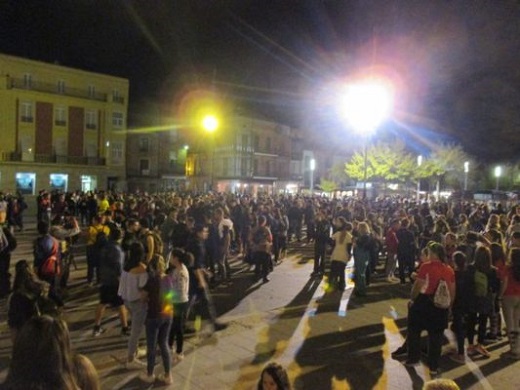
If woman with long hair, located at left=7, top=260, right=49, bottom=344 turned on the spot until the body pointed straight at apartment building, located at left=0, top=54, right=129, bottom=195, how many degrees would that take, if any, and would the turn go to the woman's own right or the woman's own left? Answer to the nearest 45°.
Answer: approximately 45° to the woman's own left

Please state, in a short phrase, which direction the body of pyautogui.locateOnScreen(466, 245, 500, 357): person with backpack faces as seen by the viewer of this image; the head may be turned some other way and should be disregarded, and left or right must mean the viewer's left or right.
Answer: facing away from the viewer

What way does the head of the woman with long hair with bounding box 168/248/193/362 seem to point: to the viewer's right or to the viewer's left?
to the viewer's left

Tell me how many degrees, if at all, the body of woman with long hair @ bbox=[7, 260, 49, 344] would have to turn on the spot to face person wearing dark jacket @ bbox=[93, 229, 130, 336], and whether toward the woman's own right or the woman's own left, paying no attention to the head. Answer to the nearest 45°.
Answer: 0° — they already face them

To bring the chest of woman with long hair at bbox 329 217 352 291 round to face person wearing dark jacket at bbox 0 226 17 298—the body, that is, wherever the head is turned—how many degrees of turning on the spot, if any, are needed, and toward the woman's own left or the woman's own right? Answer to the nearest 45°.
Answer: approximately 135° to the woman's own left

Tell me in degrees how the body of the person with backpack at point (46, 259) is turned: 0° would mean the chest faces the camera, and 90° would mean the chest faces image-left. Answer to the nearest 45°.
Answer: approximately 180°

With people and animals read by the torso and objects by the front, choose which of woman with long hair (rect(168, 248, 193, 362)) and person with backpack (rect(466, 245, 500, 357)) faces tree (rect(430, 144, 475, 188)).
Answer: the person with backpack

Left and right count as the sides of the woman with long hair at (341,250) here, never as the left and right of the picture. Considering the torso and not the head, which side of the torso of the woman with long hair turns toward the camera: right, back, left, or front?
back
